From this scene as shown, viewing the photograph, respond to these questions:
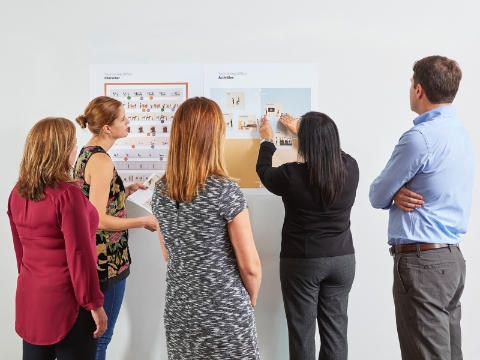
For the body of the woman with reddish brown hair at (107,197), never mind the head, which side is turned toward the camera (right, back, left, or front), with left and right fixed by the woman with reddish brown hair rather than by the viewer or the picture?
right

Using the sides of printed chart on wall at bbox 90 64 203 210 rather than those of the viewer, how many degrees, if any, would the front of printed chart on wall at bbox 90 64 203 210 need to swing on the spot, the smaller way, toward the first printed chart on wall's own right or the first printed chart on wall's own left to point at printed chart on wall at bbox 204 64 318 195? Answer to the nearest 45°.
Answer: approximately 90° to the first printed chart on wall's own left

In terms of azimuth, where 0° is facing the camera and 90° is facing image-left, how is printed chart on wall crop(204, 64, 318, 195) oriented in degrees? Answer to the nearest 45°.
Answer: approximately 0°

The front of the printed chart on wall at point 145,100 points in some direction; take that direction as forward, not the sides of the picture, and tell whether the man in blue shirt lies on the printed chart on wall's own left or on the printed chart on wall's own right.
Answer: on the printed chart on wall's own left

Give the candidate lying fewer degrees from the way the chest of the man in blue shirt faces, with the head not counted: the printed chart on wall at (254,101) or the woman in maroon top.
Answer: the printed chart on wall

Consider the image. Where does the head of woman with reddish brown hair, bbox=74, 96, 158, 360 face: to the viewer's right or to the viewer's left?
to the viewer's right

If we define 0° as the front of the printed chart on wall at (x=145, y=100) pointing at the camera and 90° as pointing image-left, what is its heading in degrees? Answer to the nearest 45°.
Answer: approximately 0°

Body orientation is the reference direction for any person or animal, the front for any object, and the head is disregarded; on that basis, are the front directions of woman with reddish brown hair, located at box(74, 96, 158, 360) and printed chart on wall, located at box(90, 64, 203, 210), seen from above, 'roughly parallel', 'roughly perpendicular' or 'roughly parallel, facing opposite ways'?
roughly perpendicular

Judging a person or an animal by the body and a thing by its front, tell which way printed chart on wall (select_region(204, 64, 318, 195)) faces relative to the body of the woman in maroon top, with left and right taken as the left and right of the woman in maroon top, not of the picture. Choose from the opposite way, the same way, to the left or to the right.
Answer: the opposite way

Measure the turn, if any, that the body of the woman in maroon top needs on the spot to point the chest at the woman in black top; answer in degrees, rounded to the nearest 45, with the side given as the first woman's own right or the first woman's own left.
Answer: approximately 45° to the first woman's own right

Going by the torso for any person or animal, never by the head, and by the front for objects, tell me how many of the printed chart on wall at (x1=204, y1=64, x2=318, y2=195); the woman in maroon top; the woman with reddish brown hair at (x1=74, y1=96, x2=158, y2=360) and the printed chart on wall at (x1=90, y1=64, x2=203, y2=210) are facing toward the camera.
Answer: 2

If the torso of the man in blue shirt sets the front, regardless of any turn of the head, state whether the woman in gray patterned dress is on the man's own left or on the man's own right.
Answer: on the man's own left

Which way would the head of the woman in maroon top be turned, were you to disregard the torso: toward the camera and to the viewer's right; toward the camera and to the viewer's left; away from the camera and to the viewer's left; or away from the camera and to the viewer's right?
away from the camera and to the viewer's right

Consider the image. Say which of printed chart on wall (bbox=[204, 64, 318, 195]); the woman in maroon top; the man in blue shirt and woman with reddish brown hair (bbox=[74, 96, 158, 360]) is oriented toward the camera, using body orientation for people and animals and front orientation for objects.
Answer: the printed chart on wall
